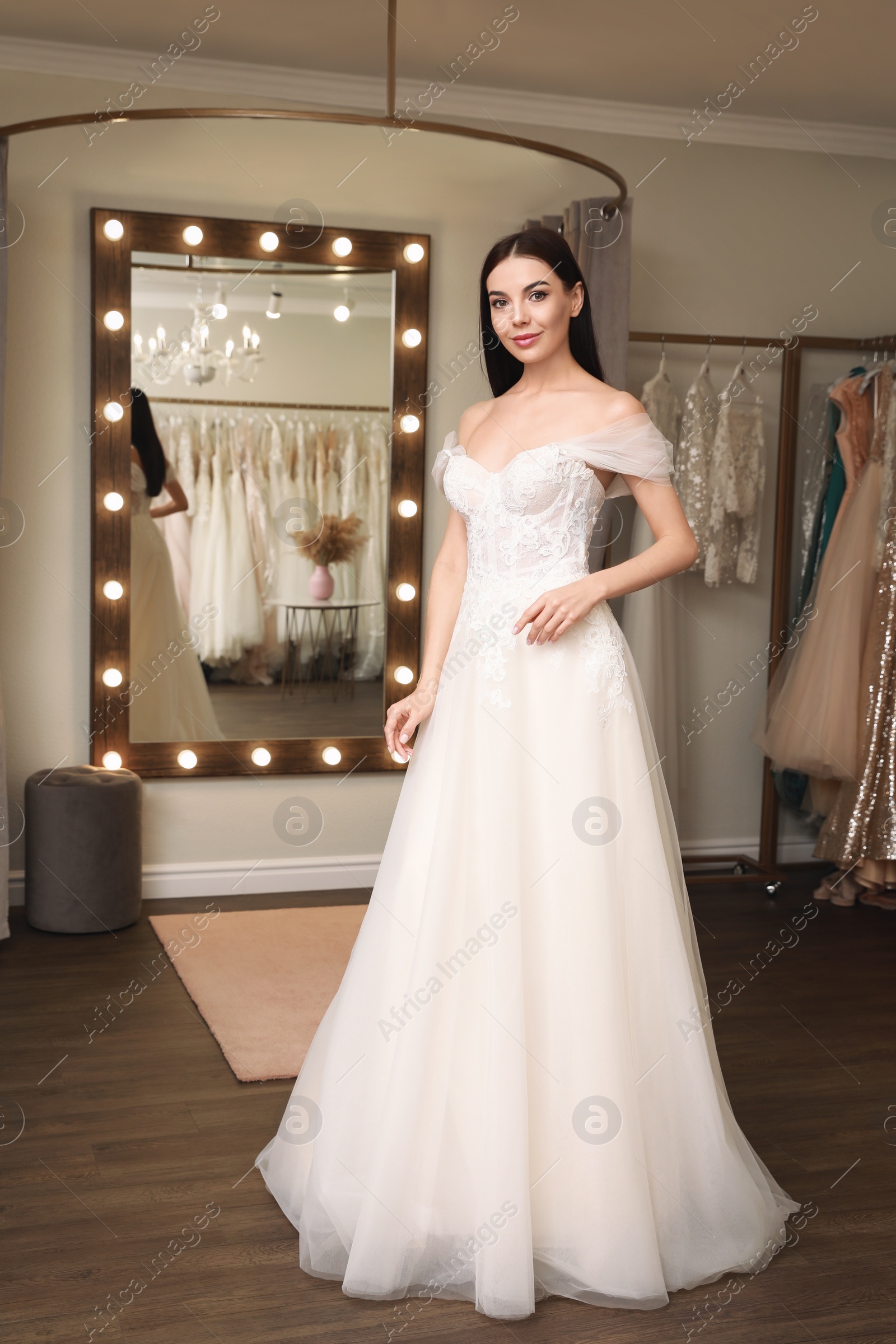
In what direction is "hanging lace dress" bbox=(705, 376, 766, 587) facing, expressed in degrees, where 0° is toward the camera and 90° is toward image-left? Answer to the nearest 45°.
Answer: approximately 0°

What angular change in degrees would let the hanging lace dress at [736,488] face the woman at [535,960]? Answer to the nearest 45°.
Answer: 0° — it already faces them

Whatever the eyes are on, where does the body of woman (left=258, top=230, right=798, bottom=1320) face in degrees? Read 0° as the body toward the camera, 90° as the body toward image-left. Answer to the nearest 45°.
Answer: approximately 45°

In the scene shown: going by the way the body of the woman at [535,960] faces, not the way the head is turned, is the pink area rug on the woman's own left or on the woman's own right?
on the woman's own right

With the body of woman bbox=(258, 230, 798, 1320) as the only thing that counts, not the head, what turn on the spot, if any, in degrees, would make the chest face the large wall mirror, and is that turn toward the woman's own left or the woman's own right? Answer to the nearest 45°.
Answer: approximately 90° to the woman's own right

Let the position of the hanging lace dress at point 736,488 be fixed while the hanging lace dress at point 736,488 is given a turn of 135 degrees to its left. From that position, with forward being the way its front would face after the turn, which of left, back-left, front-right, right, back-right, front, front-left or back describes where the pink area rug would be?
back
